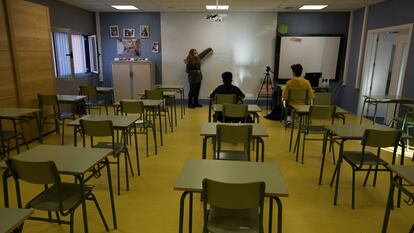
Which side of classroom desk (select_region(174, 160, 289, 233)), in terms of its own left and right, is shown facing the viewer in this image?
front

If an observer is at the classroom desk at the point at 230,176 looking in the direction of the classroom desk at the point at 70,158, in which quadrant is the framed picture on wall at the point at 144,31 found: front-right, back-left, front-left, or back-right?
front-right

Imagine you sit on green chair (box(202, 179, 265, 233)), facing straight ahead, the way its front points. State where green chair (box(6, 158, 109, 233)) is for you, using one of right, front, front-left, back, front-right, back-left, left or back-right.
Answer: left

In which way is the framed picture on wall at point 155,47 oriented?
toward the camera

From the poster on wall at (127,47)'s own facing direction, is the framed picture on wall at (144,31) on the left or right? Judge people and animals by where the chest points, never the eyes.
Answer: on its left

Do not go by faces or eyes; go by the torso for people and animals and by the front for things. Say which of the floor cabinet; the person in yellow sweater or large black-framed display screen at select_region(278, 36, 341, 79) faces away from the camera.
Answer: the person in yellow sweater

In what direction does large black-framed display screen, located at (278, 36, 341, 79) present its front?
toward the camera

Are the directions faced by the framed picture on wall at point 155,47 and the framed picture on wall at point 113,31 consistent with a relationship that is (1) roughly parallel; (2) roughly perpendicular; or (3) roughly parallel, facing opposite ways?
roughly parallel

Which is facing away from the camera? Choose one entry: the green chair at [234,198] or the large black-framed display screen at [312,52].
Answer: the green chair

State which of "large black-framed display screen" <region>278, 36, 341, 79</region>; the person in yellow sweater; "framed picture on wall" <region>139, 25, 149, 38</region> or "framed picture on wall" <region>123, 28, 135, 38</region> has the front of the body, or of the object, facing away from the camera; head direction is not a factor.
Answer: the person in yellow sweater

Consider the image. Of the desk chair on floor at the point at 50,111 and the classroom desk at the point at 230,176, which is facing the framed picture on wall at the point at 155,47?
the desk chair on floor

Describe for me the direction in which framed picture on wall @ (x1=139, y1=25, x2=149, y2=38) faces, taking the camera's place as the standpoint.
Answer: facing the viewer

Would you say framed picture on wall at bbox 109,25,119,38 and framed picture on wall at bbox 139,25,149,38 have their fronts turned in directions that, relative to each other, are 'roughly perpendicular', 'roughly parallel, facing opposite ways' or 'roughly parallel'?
roughly parallel

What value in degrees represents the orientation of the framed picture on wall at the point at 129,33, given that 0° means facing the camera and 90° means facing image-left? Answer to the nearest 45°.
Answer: approximately 0°

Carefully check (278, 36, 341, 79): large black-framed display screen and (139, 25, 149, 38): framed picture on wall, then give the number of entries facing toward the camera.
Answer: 2

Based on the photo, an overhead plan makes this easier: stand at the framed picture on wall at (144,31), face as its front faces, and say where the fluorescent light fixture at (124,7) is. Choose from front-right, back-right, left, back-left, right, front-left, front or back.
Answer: front-right

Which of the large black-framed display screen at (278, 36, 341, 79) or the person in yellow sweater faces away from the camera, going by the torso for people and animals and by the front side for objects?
the person in yellow sweater

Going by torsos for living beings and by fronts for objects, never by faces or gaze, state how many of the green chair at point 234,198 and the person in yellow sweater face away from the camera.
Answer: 2

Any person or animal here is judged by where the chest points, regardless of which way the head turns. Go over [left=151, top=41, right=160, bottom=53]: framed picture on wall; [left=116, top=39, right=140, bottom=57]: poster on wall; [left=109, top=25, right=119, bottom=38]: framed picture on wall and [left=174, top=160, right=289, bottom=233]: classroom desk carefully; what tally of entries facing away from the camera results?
0

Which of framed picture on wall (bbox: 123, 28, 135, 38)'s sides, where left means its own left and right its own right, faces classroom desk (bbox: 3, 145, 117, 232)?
front
